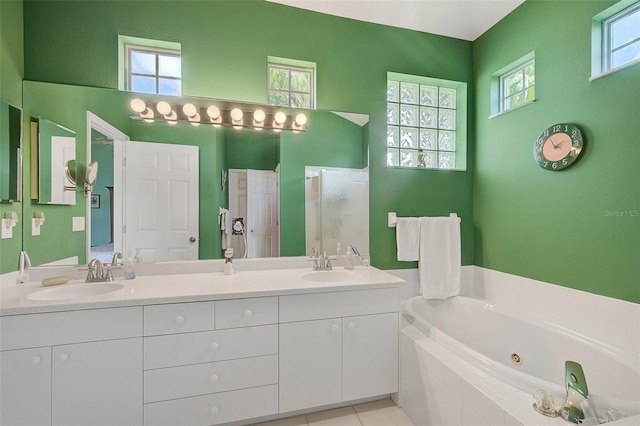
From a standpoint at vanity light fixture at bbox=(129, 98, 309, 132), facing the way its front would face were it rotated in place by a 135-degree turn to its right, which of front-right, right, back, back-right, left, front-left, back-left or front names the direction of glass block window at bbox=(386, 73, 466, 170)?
back-right

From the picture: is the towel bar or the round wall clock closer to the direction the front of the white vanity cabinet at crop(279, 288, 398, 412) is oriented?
the round wall clock

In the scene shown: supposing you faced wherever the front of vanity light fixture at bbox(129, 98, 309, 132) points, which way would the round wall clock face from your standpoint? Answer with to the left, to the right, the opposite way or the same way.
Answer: to the right

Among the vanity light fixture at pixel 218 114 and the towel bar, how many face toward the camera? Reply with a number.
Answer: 2

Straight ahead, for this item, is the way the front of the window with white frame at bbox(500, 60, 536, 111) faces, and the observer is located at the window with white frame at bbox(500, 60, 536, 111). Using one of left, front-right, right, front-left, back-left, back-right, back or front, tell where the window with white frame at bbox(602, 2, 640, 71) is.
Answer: left

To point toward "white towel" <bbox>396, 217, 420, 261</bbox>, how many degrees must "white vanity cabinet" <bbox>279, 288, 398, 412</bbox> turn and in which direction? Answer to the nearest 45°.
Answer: approximately 90° to its left

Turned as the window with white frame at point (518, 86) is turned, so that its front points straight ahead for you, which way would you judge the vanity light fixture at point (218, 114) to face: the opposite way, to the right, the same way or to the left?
to the left

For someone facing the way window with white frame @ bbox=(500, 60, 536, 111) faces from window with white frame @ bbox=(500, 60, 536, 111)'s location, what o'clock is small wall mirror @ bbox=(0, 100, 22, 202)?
The small wall mirror is roughly at 12 o'clock from the window with white frame.

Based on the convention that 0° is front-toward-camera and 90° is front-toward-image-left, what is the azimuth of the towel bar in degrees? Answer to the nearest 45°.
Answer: approximately 0°

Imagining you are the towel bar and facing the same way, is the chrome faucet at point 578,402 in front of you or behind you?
in front

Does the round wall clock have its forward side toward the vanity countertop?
yes

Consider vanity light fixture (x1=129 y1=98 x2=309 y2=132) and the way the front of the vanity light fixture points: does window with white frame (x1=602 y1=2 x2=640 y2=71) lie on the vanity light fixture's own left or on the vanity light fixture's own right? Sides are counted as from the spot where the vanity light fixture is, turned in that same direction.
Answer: on the vanity light fixture's own left

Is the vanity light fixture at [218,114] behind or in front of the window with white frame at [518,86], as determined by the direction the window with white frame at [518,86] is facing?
in front

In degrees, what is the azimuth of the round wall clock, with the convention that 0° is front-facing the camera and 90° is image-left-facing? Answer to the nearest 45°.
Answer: approximately 45°
